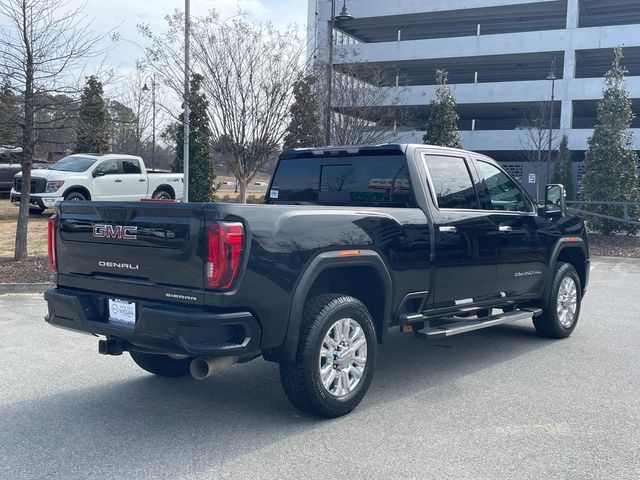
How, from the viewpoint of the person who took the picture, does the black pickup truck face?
facing away from the viewer and to the right of the viewer

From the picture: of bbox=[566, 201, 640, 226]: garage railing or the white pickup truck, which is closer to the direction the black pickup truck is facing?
the garage railing

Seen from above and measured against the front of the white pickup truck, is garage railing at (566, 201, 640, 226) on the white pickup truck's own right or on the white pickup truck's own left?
on the white pickup truck's own left

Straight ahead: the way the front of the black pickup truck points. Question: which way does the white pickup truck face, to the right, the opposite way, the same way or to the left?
the opposite way

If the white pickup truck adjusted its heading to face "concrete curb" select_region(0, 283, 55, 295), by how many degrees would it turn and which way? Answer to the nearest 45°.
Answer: approximately 45° to its left

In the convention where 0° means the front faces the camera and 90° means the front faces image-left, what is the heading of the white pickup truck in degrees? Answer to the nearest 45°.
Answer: approximately 45°
